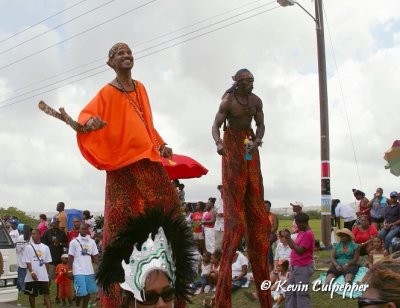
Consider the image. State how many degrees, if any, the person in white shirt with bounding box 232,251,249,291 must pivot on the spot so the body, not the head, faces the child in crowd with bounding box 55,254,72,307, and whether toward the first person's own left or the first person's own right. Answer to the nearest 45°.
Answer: approximately 90° to the first person's own right

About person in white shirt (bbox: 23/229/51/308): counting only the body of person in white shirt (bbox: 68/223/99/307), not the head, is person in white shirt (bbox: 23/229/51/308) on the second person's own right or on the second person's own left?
on the second person's own right

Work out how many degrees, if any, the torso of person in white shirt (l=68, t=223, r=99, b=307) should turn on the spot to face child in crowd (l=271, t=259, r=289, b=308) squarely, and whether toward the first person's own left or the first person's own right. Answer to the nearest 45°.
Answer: approximately 45° to the first person's own left

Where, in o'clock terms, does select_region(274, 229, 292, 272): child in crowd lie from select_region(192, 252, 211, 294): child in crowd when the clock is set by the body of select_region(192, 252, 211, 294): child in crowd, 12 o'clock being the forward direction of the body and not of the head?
select_region(274, 229, 292, 272): child in crowd is roughly at 9 o'clock from select_region(192, 252, 211, 294): child in crowd.

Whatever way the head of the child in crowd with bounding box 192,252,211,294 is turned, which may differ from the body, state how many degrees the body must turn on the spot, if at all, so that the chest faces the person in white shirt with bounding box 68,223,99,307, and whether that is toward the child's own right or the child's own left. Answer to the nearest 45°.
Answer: approximately 45° to the child's own right

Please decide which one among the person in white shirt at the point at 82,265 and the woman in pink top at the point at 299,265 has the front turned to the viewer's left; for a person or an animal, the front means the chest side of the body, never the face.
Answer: the woman in pink top

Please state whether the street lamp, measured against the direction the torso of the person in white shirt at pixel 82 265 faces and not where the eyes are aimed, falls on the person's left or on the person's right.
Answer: on the person's left

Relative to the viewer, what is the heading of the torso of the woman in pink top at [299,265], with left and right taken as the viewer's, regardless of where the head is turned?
facing to the left of the viewer

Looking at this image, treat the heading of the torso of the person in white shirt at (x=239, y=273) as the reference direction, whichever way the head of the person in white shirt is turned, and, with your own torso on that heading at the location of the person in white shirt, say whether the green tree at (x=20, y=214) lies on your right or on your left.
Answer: on your right

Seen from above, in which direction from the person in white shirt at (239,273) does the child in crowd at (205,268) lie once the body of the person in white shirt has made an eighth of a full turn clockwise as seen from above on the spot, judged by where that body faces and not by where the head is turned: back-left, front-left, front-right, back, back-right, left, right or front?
front-right
